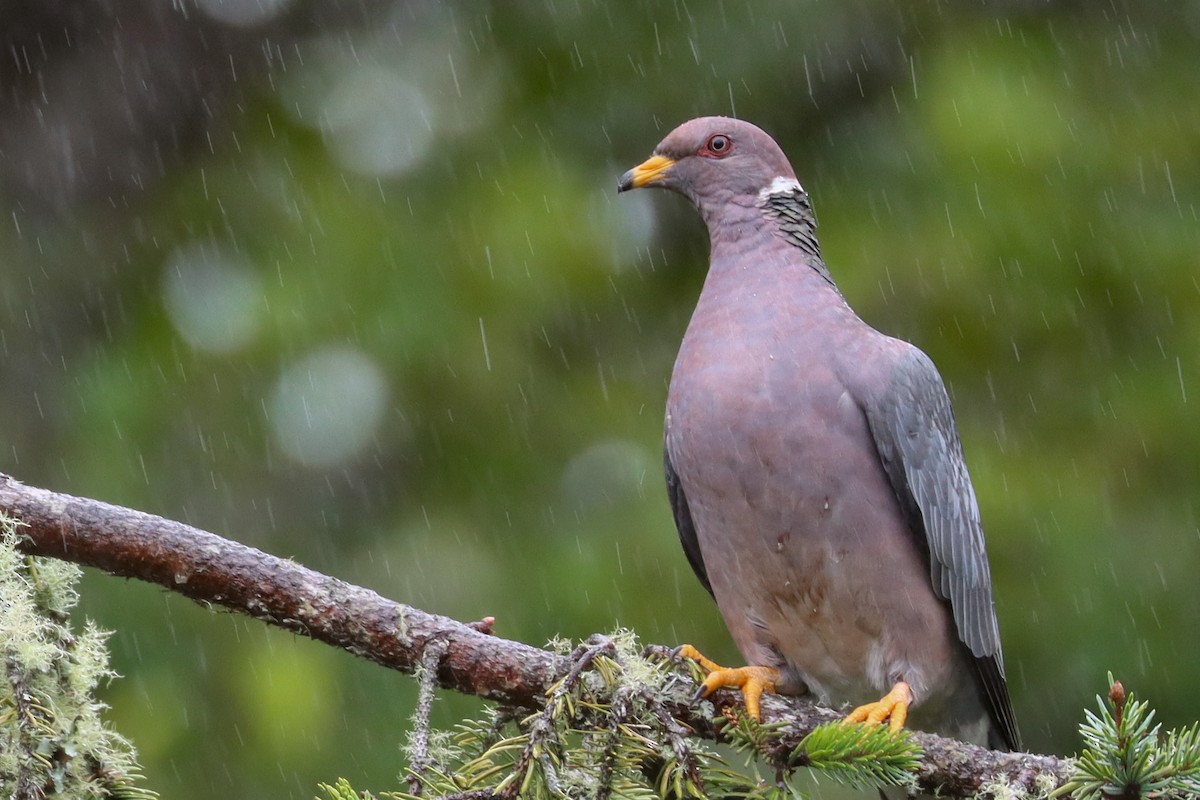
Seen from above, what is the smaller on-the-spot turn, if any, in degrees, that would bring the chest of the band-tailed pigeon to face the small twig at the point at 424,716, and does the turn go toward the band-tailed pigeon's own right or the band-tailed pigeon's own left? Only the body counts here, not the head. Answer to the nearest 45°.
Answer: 0° — it already faces it

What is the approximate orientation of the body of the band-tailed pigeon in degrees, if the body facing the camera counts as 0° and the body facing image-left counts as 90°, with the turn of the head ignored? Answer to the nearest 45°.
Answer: approximately 45°
